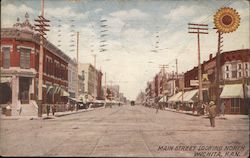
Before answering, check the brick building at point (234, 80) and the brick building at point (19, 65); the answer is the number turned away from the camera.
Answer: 0

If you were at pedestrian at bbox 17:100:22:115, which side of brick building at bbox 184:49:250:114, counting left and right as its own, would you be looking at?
front

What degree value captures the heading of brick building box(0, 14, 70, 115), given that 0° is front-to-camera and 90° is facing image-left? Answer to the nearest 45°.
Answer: approximately 315°

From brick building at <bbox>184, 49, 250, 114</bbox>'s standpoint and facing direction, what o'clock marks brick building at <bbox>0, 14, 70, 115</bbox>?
brick building at <bbox>0, 14, 70, 115</bbox> is roughly at 1 o'clock from brick building at <bbox>184, 49, 250, 114</bbox>.

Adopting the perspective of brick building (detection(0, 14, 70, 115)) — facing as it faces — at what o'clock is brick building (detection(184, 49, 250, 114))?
brick building (detection(184, 49, 250, 114)) is roughly at 11 o'clock from brick building (detection(0, 14, 70, 115)).

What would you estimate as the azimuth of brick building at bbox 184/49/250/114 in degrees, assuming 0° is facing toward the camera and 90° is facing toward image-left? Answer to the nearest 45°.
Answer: approximately 45°
